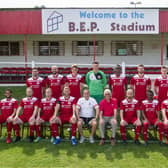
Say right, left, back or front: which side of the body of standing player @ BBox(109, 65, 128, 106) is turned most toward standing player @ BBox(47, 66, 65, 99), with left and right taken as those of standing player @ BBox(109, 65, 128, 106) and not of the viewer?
right

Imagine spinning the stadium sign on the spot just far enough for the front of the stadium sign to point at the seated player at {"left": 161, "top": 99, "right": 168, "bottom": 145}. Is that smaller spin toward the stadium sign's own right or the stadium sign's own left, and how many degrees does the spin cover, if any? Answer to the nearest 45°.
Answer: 0° — it already faces them

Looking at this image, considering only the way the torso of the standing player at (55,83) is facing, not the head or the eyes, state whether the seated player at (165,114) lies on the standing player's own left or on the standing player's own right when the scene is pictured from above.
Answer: on the standing player's own left

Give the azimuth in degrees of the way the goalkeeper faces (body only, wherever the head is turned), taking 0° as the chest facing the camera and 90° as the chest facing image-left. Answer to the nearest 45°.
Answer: approximately 0°

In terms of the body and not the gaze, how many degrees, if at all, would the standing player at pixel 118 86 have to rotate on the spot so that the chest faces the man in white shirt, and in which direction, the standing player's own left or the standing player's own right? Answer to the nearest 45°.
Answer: approximately 45° to the standing player's own right

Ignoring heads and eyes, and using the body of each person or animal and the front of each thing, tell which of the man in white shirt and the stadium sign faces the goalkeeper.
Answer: the stadium sign

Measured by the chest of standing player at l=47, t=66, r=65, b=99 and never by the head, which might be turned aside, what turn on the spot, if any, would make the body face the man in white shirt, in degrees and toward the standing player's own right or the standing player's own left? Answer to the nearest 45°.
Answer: approximately 45° to the standing player's own left
